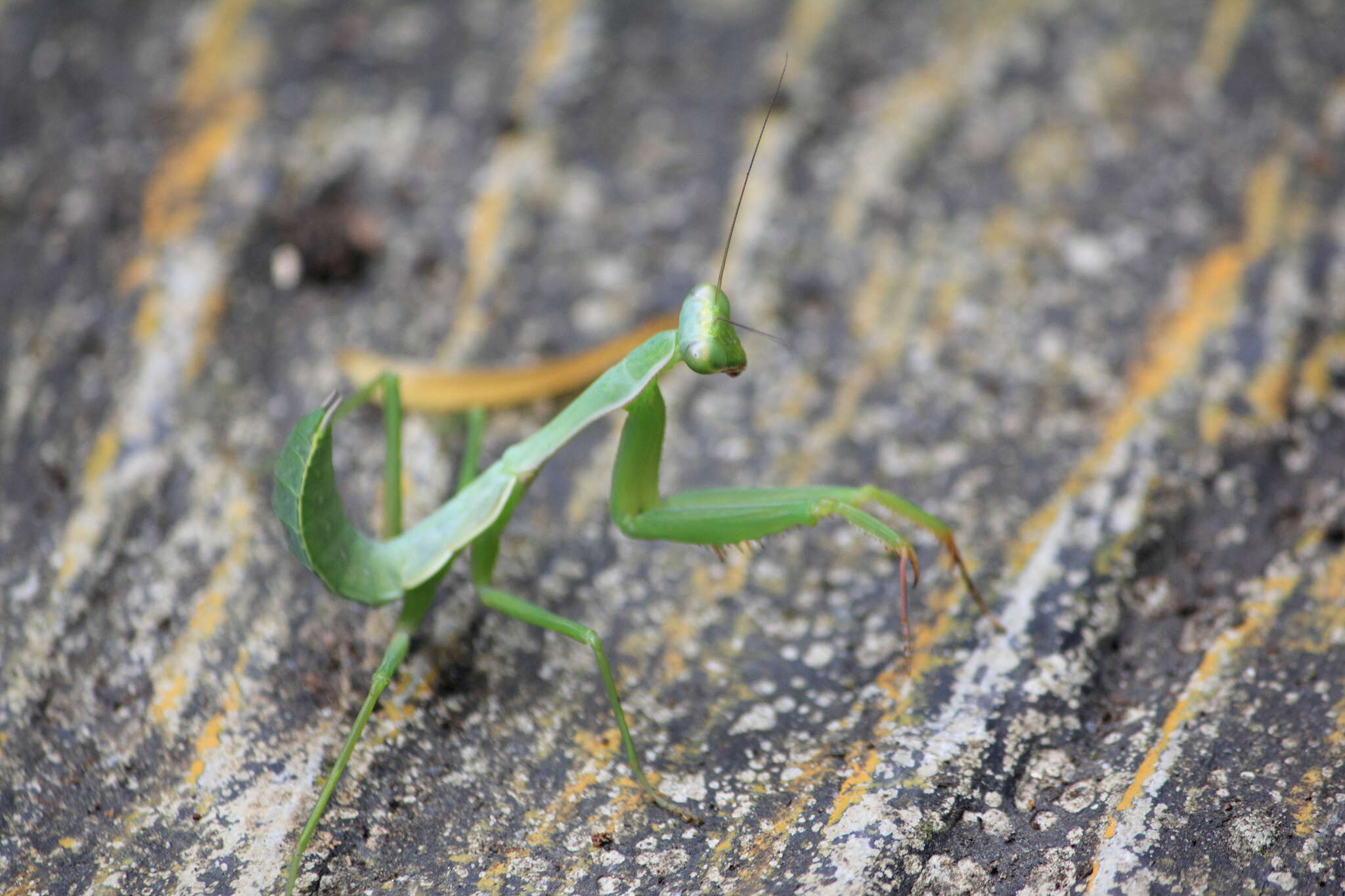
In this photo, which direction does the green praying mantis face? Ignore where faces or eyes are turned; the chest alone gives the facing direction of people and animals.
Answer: to the viewer's right
